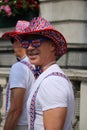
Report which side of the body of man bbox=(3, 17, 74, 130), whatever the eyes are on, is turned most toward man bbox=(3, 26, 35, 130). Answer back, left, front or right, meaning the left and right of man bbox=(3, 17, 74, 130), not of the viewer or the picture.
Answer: right
